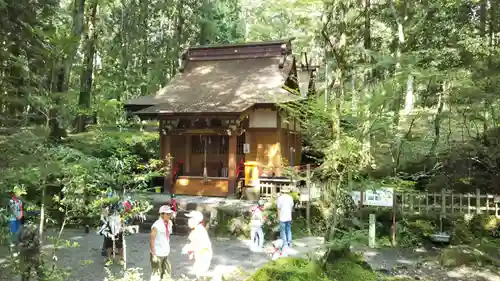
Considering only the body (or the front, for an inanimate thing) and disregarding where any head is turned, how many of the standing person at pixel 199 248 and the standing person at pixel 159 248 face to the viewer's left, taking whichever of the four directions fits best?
1

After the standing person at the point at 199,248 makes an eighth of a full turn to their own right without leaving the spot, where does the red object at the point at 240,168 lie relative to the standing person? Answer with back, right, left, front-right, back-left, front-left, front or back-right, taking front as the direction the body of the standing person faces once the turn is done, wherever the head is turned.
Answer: front-right

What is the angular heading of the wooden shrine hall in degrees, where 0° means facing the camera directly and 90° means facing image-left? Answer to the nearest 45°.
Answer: approximately 45°

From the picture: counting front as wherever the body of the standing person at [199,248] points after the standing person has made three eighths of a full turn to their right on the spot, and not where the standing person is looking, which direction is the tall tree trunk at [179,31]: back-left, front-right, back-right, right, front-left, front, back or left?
front-left

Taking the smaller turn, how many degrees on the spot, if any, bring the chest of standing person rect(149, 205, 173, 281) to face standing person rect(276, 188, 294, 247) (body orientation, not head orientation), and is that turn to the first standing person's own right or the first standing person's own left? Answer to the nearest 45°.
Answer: approximately 90° to the first standing person's own left

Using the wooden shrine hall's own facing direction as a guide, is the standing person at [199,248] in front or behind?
in front

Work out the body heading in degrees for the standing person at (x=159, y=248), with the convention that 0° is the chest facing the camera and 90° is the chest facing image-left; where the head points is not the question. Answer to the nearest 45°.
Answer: approximately 315°
